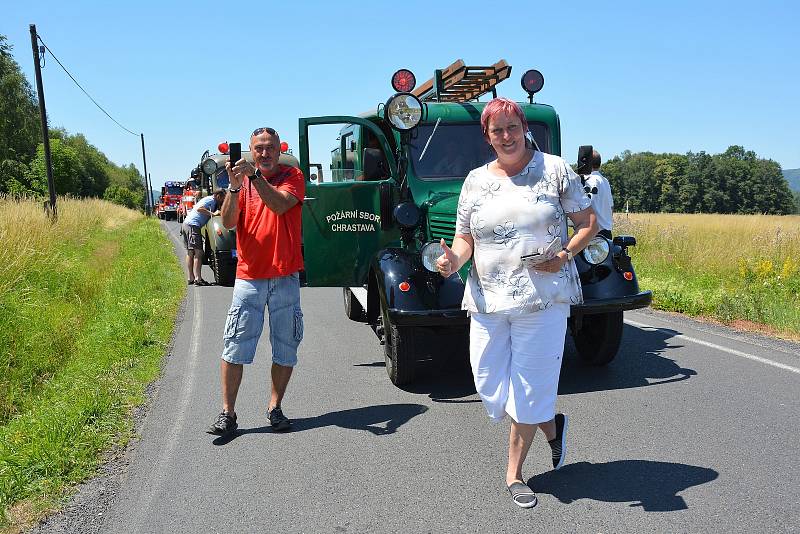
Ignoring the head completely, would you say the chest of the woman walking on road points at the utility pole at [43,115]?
no

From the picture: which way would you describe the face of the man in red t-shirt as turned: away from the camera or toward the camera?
toward the camera

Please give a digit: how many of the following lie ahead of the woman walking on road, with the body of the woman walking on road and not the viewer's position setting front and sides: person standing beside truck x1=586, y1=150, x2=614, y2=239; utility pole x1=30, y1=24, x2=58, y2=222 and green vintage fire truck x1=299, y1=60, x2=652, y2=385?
0

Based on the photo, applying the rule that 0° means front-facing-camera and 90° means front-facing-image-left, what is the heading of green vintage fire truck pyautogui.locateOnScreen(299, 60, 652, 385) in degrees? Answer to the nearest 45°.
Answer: approximately 315°

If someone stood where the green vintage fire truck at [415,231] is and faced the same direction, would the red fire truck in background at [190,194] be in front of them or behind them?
behind

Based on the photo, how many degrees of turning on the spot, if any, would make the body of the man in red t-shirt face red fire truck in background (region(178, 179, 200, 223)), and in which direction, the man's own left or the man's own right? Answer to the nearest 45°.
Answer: approximately 180°

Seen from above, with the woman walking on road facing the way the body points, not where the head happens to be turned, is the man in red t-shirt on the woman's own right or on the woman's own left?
on the woman's own right

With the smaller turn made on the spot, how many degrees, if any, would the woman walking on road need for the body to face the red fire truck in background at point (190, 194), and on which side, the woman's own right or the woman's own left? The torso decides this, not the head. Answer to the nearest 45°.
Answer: approximately 135° to the woman's own right

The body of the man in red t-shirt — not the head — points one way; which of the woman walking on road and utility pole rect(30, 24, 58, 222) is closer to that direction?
the woman walking on road

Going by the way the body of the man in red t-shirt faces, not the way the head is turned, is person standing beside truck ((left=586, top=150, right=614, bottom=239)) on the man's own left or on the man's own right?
on the man's own left

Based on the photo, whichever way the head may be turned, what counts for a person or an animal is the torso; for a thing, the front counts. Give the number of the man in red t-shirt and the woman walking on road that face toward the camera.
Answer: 2

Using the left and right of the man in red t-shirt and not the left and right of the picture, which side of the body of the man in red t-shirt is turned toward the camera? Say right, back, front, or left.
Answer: front

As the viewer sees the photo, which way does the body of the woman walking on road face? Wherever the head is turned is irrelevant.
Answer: toward the camera

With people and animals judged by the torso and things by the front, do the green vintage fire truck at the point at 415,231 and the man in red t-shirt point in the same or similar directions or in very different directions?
same or similar directions

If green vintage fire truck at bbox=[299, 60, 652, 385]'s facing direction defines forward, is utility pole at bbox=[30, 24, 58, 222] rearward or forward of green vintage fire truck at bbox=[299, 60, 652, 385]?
rearward

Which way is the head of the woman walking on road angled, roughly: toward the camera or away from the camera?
toward the camera
